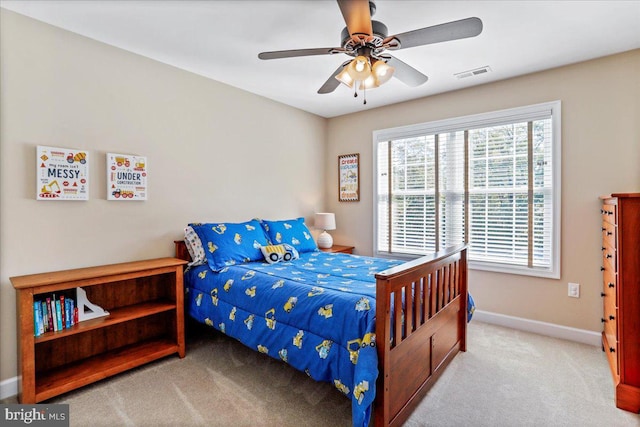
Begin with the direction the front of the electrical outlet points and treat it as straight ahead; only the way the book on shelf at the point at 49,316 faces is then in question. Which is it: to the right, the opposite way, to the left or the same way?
to the left

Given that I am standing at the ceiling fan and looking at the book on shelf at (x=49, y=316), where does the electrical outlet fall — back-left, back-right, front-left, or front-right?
back-right

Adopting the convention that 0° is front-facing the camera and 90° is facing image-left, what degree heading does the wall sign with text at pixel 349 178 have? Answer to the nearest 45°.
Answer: approximately 45°

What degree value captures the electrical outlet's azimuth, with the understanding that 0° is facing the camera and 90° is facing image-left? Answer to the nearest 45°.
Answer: approximately 0°

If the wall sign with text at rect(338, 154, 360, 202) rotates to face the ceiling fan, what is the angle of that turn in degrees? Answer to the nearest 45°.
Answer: approximately 45° to its left

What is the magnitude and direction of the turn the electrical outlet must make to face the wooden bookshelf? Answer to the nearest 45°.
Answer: approximately 45° to its right

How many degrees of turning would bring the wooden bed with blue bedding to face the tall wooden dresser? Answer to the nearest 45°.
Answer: approximately 45° to its left

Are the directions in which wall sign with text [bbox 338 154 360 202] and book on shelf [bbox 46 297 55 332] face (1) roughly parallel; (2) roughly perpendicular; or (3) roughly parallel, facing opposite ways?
roughly perpendicular
